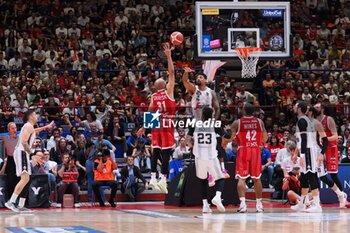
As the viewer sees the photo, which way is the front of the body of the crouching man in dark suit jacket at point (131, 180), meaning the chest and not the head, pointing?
toward the camera

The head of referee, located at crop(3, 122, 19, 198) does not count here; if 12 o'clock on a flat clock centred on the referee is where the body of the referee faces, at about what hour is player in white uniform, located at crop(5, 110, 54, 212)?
The player in white uniform is roughly at 1 o'clock from the referee.

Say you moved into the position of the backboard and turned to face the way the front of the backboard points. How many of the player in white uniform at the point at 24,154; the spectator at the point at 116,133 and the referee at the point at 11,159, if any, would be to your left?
0

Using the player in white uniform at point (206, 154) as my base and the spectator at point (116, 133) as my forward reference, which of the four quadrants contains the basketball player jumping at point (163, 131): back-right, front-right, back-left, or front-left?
front-left

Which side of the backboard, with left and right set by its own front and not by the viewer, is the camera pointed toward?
front

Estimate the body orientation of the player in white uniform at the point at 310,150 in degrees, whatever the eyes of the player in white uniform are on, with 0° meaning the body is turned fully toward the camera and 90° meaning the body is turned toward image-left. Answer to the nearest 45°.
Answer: approximately 135°

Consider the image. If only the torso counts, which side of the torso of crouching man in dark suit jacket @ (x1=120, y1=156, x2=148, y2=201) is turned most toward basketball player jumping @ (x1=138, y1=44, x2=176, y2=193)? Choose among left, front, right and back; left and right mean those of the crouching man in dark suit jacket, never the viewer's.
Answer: front

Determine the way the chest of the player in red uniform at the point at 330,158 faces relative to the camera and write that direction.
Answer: to the viewer's left

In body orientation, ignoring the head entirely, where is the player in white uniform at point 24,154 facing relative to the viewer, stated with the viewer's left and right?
facing to the right of the viewer

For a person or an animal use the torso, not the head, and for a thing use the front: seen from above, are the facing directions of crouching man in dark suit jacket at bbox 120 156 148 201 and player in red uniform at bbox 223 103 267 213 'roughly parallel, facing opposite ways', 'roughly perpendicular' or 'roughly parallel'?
roughly parallel, facing opposite ways

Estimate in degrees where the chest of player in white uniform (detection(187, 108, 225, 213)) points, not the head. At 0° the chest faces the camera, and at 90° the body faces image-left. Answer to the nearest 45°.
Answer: approximately 180°

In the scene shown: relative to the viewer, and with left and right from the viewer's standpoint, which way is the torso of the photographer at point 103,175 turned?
facing the viewer
